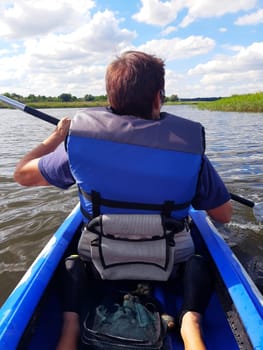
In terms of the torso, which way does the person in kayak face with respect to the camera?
away from the camera

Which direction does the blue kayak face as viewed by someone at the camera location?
facing away from the viewer
